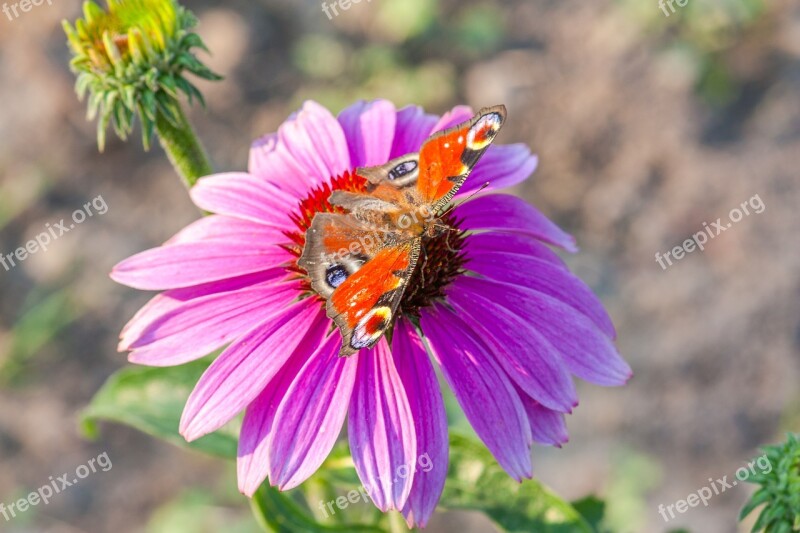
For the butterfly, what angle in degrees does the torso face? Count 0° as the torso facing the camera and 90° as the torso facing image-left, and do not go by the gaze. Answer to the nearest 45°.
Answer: approximately 315°
